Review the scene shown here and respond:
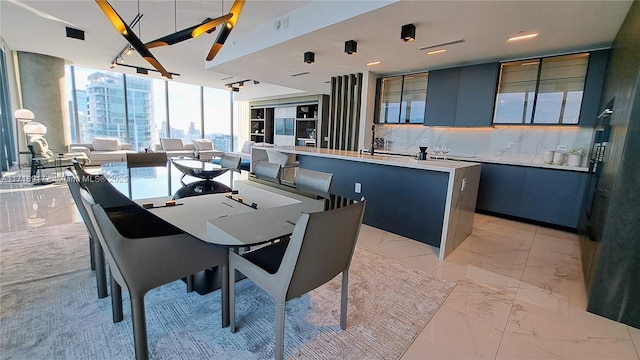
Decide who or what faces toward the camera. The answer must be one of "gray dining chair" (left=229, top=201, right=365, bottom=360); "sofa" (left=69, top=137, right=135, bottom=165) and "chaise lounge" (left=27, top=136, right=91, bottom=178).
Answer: the sofa

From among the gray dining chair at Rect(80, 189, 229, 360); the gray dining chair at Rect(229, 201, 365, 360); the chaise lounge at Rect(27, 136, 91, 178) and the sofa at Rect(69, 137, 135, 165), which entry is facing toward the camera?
the sofa

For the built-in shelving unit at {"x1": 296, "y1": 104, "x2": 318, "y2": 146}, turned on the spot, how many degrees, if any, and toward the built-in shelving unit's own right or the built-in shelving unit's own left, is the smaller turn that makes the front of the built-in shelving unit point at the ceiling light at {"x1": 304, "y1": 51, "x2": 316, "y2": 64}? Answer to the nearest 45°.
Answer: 0° — it already faces it

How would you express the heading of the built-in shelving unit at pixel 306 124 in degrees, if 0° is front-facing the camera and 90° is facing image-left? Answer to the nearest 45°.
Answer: approximately 0°

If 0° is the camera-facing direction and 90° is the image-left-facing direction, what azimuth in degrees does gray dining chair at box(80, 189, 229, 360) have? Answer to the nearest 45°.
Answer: approximately 225°

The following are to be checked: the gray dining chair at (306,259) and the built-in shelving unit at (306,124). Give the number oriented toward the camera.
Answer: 1

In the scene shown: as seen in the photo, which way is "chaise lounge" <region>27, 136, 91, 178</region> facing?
to the viewer's right

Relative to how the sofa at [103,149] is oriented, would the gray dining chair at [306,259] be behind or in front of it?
in front

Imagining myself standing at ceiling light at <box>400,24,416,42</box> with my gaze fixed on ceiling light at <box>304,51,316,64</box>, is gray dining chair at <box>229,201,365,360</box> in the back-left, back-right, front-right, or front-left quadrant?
back-left

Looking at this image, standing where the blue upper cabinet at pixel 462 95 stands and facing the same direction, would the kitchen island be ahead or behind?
ahead

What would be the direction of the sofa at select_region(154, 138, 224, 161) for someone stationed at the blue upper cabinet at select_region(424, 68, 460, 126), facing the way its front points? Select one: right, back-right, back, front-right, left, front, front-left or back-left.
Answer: front-right

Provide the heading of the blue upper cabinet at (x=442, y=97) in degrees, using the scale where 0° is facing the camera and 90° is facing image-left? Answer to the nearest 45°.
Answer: approximately 45°

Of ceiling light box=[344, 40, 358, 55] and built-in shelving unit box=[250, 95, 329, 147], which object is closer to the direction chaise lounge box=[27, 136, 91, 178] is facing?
the built-in shelving unit

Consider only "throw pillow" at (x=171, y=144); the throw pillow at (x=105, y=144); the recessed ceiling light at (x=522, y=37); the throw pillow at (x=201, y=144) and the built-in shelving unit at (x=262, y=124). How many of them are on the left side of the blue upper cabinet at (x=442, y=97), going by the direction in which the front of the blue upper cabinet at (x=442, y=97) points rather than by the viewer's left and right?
1
